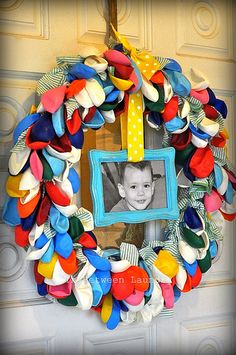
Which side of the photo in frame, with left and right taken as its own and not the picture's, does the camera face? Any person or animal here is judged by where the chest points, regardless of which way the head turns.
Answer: front
